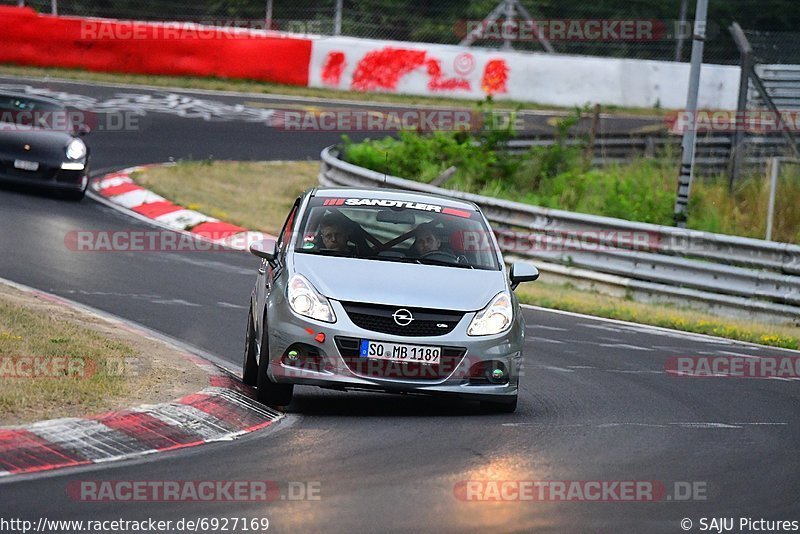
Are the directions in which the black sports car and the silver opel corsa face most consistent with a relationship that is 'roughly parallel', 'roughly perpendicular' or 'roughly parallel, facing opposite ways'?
roughly parallel

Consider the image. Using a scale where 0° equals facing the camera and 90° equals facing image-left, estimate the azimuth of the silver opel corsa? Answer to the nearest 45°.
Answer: approximately 0°

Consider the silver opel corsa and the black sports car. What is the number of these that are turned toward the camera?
2

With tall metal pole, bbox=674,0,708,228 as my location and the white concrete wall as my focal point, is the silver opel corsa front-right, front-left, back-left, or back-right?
back-left

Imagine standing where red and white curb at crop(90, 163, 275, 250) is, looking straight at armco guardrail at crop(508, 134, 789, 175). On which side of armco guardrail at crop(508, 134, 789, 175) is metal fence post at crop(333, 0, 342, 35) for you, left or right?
left

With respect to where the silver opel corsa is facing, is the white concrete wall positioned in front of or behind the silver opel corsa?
behind

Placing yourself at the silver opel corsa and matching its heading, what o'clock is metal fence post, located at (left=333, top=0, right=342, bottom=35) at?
The metal fence post is roughly at 6 o'clock from the silver opel corsa.

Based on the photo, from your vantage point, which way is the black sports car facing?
toward the camera

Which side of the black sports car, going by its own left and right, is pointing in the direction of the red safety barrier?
back

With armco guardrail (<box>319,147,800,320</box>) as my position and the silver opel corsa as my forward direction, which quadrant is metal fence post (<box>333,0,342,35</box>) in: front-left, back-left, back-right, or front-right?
back-right

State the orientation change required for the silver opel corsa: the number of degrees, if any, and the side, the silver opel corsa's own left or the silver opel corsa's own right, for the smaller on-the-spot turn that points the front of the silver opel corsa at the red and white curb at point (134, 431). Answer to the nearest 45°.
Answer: approximately 45° to the silver opel corsa's own right

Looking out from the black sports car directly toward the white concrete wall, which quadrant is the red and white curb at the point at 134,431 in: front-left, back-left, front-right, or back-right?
back-right

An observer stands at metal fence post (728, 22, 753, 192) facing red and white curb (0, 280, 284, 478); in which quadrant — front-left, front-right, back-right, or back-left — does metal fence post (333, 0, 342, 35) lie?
back-right
